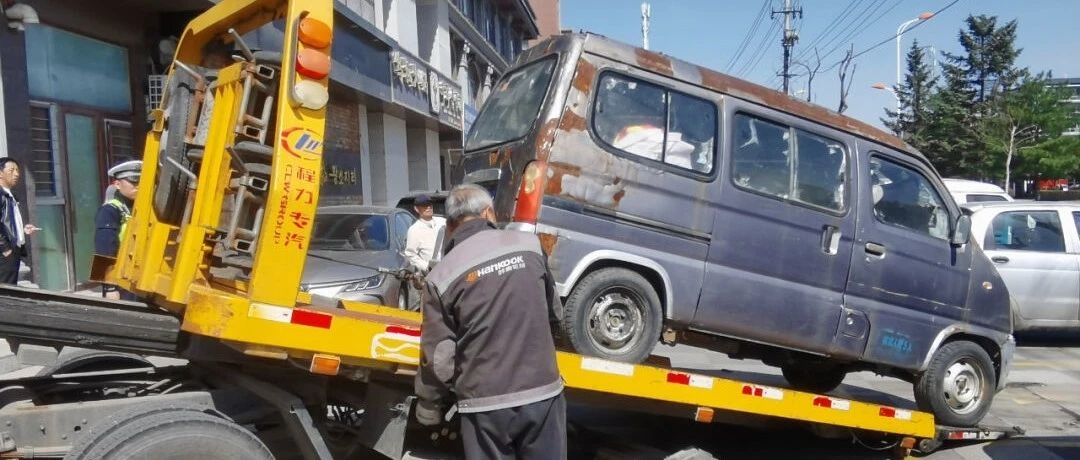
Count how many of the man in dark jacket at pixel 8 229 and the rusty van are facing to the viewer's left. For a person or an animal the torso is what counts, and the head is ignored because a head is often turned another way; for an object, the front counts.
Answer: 0

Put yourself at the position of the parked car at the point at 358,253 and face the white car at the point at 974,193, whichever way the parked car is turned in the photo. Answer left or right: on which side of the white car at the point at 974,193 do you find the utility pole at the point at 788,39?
left

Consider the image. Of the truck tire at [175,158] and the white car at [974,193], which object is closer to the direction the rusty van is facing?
the white car

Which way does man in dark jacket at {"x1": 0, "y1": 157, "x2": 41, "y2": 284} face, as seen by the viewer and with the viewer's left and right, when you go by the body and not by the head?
facing the viewer and to the right of the viewer

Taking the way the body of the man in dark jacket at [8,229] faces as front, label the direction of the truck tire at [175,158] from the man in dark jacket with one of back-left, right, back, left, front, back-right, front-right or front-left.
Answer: front-right

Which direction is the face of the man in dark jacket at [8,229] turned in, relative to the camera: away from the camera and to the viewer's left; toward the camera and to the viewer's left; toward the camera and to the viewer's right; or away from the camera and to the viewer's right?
toward the camera and to the viewer's right

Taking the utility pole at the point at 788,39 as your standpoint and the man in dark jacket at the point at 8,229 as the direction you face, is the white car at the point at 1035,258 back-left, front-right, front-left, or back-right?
front-left

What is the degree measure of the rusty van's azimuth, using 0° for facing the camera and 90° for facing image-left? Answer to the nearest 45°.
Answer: approximately 225°

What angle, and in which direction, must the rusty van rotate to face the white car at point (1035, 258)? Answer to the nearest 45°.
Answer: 0° — it already faces it
